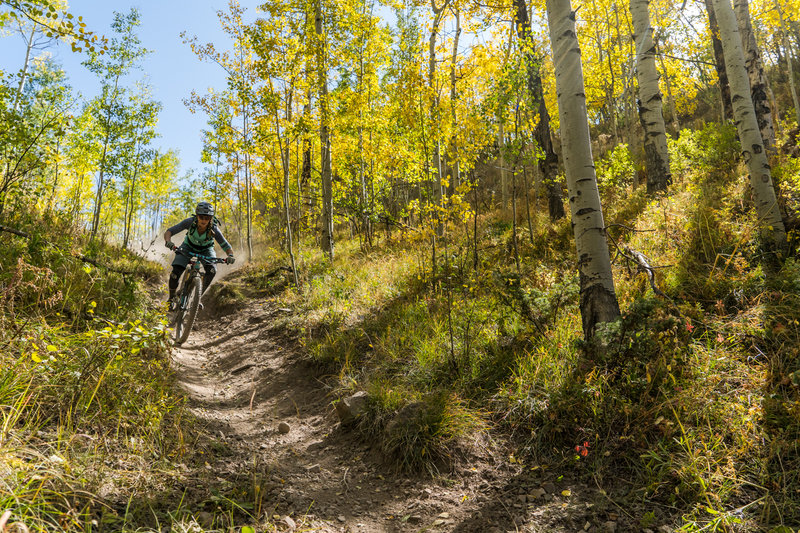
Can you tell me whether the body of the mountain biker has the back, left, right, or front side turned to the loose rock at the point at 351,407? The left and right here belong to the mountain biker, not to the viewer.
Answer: front

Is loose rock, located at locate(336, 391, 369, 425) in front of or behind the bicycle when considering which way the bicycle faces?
in front

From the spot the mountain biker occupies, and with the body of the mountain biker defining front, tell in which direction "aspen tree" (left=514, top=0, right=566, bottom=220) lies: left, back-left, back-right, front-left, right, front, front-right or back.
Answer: left

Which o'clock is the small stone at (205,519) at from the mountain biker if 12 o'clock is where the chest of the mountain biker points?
The small stone is roughly at 12 o'clock from the mountain biker.

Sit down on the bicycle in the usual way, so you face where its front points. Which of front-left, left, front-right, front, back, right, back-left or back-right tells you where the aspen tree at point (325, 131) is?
back-left

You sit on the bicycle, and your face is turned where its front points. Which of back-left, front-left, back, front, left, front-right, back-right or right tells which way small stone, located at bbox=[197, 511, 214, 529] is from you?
front

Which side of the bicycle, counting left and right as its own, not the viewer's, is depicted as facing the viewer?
front

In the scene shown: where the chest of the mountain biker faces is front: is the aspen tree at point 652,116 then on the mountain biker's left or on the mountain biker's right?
on the mountain biker's left

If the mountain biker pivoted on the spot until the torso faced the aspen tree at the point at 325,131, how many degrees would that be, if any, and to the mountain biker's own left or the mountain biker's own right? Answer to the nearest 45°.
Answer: approximately 135° to the mountain biker's own left

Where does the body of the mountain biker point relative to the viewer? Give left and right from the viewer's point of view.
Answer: facing the viewer
